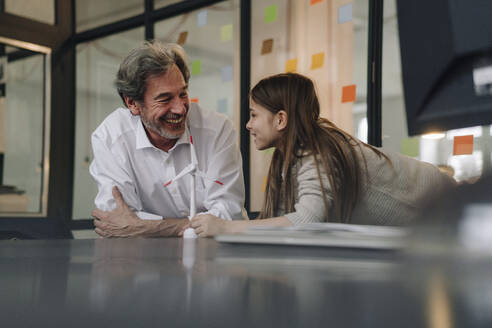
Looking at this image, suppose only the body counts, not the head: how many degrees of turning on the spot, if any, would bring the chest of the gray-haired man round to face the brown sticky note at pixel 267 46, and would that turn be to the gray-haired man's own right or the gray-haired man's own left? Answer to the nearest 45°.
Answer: approximately 135° to the gray-haired man's own left

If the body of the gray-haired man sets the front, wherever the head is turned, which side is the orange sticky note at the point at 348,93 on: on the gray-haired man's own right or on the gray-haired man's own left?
on the gray-haired man's own left

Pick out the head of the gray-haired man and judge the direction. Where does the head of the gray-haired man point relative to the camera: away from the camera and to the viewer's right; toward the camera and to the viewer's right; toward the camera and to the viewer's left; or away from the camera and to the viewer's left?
toward the camera and to the viewer's right

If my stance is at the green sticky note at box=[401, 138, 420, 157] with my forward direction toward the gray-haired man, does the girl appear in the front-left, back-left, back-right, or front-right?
front-left

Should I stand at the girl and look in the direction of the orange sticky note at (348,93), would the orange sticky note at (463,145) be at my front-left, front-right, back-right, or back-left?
front-right

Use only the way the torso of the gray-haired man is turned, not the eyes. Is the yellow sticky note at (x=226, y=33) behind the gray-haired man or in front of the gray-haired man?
behind

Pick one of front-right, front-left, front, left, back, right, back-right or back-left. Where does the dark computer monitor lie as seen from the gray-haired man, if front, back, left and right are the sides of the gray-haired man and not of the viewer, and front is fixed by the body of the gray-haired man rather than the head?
front

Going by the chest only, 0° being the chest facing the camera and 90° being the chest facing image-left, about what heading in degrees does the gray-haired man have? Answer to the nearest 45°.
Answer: approximately 0°

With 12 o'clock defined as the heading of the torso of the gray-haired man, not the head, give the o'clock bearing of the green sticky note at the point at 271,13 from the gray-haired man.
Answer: The green sticky note is roughly at 7 o'clock from the gray-haired man.

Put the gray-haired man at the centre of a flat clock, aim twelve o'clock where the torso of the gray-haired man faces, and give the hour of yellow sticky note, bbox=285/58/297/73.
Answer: The yellow sticky note is roughly at 7 o'clock from the gray-haired man.

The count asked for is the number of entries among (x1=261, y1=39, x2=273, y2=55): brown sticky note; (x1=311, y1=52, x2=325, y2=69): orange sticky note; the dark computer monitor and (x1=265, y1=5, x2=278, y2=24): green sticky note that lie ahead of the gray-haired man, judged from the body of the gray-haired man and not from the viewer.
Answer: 1

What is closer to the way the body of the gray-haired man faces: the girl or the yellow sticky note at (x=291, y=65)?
the girl

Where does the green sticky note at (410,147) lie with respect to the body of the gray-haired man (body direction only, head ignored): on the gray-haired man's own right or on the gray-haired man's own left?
on the gray-haired man's own left
